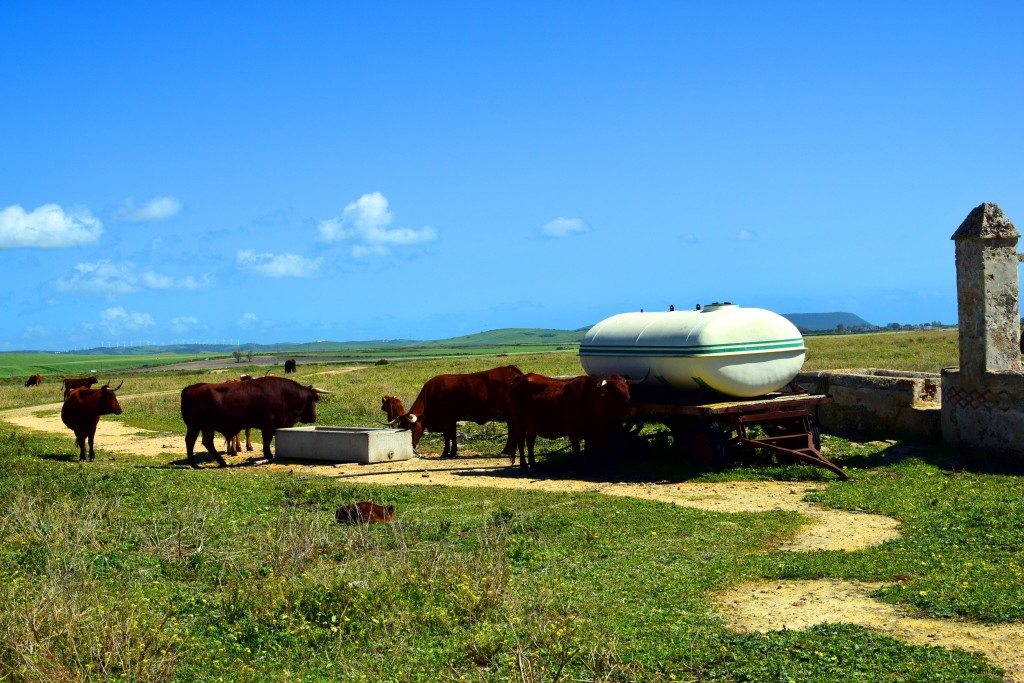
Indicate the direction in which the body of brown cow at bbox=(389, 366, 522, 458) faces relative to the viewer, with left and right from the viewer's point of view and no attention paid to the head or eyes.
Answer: facing to the left of the viewer

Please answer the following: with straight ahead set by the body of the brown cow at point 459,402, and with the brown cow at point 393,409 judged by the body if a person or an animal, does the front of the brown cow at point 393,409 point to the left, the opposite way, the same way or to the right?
to the left

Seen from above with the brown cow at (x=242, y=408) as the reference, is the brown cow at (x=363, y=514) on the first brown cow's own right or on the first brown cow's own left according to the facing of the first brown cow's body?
on the first brown cow's own right

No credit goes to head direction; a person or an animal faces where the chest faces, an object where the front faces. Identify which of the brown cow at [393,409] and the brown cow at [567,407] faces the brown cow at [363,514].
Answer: the brown cow at [393,409]

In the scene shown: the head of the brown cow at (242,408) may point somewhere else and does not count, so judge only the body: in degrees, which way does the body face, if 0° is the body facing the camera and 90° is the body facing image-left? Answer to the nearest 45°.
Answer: approximately 270°

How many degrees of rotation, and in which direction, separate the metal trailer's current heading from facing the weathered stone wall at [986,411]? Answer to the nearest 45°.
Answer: approximately 45° to its left

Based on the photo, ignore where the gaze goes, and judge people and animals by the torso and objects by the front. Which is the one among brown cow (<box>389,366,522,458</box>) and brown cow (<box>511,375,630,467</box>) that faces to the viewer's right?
brown cow (<box>511,375,630,467</box>)

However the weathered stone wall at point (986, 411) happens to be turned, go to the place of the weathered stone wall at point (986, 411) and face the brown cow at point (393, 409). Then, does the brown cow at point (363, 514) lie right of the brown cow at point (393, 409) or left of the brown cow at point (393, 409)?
left

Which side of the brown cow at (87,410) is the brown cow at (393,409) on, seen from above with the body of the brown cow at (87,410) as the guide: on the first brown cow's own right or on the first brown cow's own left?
on the first brown cow's own left

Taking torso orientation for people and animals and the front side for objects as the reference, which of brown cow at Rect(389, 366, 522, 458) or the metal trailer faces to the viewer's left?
the brown cow

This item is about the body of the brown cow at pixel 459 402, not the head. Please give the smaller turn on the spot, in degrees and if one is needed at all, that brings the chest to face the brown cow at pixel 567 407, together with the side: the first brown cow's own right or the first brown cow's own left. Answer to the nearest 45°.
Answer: approximately 135° to the first brown cow's own left

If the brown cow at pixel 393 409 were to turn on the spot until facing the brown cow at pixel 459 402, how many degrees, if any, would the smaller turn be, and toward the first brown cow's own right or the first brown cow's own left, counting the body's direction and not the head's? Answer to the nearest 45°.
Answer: approximately 45° to the first brown cow's own left
